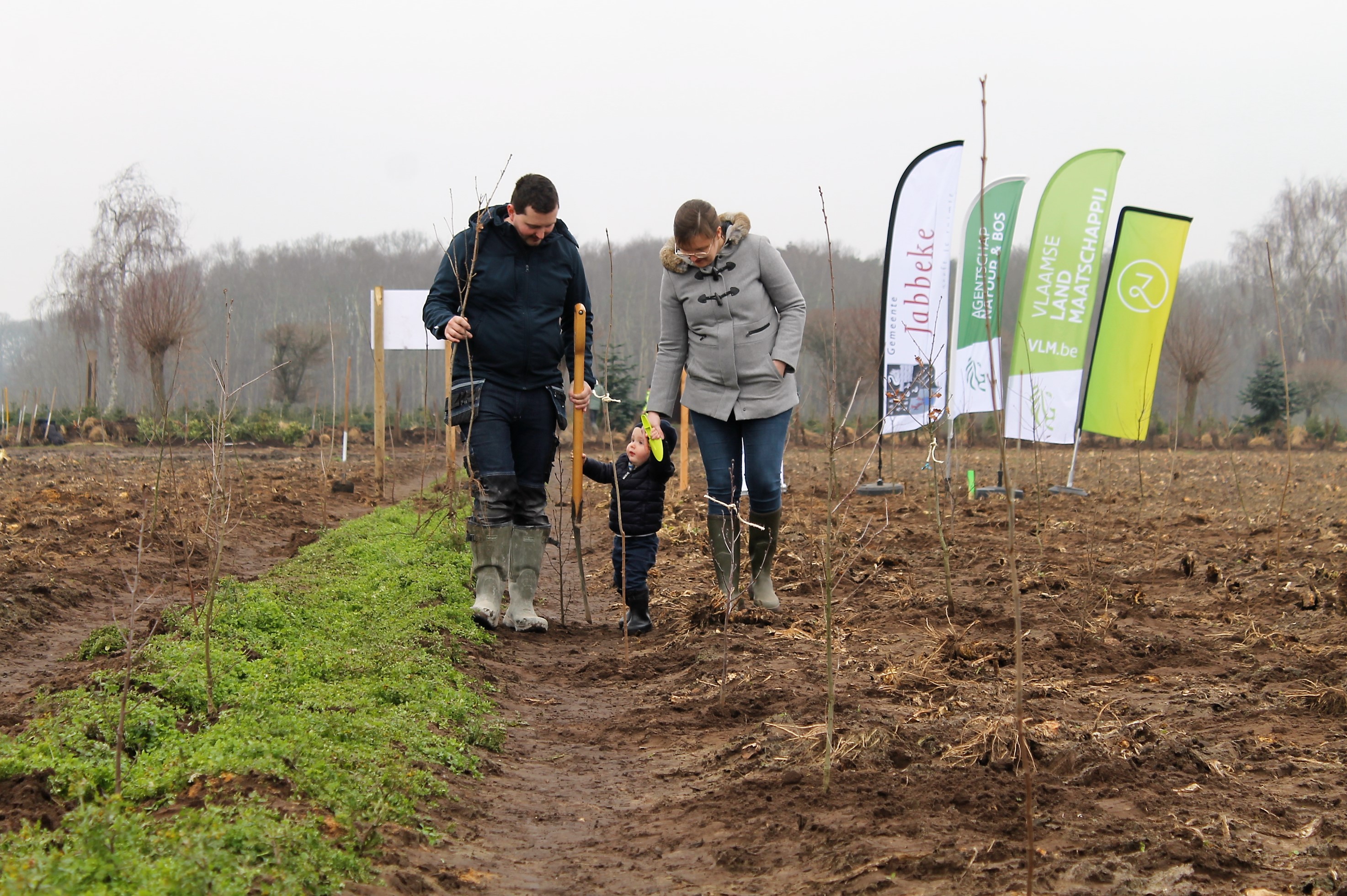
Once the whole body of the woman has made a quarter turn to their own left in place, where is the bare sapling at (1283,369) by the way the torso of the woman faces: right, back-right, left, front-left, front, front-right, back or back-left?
front

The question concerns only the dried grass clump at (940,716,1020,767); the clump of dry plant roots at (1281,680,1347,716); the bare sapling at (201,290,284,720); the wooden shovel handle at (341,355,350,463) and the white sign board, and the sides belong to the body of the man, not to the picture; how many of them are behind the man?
2

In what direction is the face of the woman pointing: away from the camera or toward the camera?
toward the camera

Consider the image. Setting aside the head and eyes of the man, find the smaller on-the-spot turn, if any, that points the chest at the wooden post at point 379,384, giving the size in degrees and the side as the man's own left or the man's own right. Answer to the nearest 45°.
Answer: approximately 180°

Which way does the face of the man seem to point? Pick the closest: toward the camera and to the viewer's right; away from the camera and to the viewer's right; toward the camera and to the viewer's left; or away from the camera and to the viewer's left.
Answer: toward the camera and to the viewer's right

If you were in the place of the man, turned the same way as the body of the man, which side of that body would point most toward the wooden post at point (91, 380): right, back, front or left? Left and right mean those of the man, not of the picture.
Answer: back

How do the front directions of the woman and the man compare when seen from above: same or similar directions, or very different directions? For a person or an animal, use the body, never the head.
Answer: same or similar directions

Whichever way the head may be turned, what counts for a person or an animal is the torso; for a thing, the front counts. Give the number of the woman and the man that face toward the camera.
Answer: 2

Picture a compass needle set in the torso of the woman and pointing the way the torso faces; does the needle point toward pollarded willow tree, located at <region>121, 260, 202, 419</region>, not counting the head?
no

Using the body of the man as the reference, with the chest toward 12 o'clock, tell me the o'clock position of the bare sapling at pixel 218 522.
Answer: The bare sapling is roughly at 1 o'clock from the man.

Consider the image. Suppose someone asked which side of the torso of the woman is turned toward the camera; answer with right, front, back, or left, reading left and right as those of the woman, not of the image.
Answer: front

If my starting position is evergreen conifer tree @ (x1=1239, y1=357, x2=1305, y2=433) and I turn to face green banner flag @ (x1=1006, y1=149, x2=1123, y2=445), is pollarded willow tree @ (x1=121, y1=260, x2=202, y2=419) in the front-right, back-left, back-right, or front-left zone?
front-right
